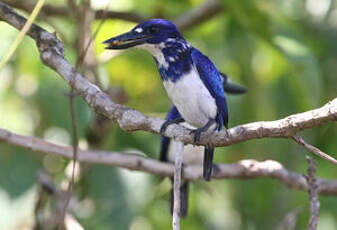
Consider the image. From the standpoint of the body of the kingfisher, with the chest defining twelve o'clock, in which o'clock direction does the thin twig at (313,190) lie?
The thin twig is roughly at 8 o'clock from the kingfisher.

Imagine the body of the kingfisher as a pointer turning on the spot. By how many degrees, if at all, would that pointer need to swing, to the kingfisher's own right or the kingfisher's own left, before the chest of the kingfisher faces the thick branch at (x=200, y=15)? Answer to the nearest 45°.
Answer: approximately 135° to the kingfisher's own right

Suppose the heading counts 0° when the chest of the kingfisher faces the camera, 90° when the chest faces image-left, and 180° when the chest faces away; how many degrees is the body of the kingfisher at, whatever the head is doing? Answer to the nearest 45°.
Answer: approximately 45°

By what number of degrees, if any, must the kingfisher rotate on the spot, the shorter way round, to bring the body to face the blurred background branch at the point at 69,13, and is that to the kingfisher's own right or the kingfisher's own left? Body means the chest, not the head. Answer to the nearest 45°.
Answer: approximately 90° to the kingfisher's own right
